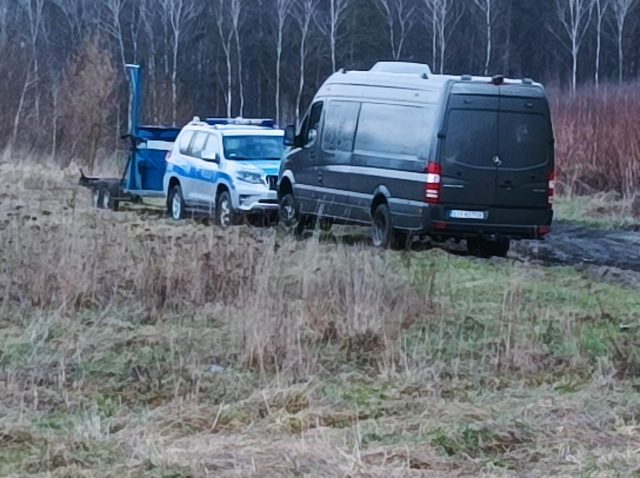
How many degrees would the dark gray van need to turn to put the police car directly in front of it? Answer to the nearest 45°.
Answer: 0° — it already faces it

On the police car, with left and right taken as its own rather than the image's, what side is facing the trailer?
back

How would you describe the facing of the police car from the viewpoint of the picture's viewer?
facing the viewer and to the right of the viewer

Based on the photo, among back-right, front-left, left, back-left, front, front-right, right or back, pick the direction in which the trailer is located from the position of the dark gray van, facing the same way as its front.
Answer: front

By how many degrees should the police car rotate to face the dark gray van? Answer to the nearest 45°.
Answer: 0° — it already faces it

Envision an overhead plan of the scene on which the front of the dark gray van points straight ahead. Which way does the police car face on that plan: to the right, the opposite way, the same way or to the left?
the opposite way

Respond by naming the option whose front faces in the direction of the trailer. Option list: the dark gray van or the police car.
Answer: the dark gray van

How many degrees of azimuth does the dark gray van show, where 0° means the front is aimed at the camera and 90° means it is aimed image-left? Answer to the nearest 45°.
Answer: approximately 135°
